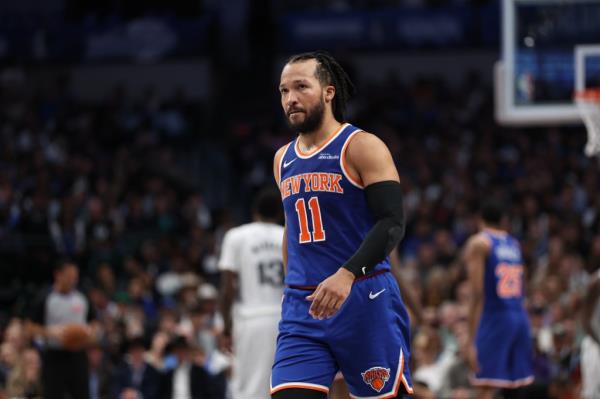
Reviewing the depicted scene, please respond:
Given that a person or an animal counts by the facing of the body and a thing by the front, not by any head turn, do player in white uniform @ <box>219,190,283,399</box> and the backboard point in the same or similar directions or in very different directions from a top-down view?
very different directions

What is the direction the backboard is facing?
toward the camera

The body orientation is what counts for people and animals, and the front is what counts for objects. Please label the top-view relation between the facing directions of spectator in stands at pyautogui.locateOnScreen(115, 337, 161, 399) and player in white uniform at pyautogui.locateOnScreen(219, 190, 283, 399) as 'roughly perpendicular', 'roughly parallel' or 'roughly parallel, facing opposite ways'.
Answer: roughly parallel, facing opposite ways

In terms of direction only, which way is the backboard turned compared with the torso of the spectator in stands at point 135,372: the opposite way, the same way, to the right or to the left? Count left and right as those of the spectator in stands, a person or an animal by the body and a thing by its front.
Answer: the same way

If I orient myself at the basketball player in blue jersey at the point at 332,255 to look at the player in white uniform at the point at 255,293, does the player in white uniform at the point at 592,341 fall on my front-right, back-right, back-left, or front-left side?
front-right

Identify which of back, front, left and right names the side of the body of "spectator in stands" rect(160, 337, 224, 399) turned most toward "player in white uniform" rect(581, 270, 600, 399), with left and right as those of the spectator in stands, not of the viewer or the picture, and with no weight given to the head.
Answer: front

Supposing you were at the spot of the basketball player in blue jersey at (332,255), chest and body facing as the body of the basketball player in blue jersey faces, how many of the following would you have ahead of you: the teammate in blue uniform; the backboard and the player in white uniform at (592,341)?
0

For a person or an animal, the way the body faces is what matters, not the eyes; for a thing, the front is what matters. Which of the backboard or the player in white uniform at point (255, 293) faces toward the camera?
the backboard

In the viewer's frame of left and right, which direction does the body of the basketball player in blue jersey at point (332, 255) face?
facing the viewer and to the left of the viewer

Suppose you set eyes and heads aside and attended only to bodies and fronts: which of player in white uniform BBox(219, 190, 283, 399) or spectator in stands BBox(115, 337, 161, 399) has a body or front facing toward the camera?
the spectator in stands

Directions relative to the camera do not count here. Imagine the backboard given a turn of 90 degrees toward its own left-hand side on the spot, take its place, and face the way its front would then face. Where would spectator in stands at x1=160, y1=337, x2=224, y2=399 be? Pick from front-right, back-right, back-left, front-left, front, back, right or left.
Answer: back

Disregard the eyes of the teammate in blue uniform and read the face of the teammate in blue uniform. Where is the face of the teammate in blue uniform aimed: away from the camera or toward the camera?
away from the camera

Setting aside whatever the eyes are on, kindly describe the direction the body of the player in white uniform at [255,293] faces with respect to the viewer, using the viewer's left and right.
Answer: facing away from the viewer

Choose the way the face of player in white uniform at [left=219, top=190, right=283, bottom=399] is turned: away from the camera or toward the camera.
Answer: away from the camera

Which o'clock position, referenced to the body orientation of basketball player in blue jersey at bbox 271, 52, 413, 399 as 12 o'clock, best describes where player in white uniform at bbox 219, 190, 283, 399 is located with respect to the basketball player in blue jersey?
The player in white uniform is roughly at 4 o'clock from the basketball player in blue jersey.

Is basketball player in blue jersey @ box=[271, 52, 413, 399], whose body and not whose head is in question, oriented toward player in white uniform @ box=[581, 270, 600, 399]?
no

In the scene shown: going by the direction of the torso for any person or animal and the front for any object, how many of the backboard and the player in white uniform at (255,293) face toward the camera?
1
